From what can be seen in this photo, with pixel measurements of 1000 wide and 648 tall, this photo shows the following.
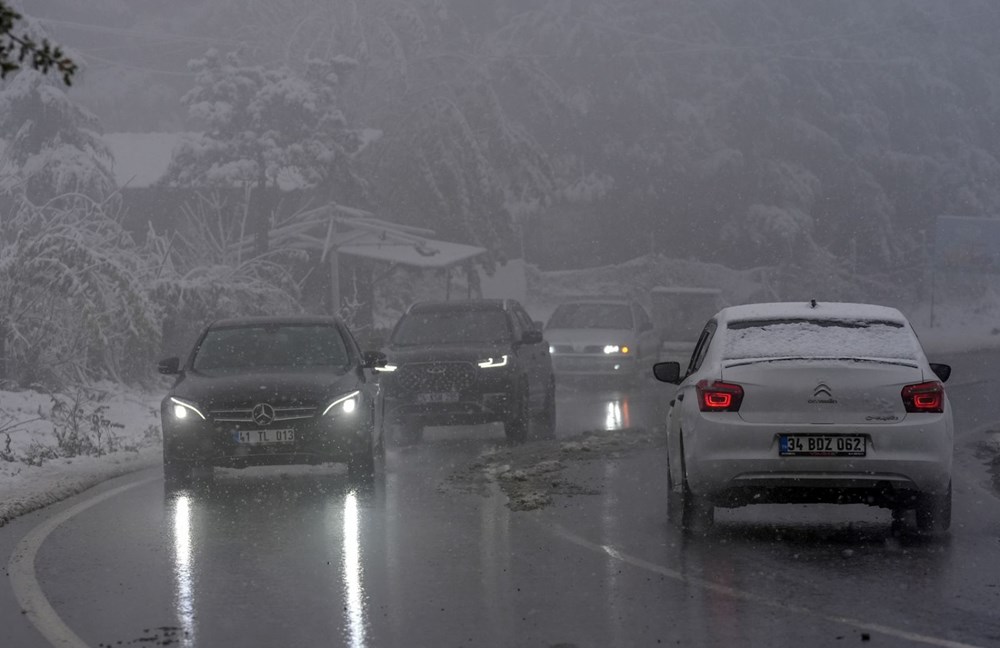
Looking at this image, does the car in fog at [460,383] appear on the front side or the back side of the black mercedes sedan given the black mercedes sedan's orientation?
on the back side

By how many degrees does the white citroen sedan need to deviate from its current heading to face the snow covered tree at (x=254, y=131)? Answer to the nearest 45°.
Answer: approximately 45° to its left

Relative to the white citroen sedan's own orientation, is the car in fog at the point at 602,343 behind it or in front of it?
in front

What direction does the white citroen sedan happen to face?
away from the camera

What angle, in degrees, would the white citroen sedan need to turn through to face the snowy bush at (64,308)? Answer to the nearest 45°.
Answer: approximately 45° to its left

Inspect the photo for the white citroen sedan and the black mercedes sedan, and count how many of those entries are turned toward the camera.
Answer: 1

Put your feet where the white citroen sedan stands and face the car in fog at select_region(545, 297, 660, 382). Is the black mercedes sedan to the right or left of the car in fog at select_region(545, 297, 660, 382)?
left

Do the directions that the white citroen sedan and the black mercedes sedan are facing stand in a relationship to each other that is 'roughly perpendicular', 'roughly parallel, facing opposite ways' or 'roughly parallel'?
roughly parallel, facing opposite ways

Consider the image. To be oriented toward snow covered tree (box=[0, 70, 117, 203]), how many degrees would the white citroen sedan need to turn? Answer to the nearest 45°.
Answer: approximately 45° to its left

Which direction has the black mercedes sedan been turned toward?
toward the camera

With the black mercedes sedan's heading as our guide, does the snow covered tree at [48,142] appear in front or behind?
behind

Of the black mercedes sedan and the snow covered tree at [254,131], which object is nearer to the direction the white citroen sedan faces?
the snow covered tree
